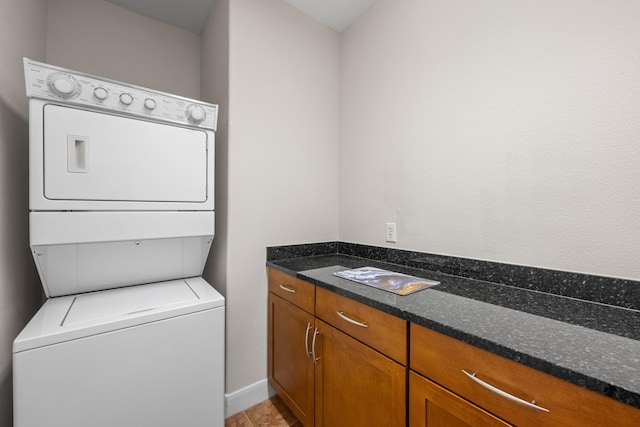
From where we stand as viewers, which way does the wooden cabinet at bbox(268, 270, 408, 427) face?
facing the viewer and to the left of the viewer

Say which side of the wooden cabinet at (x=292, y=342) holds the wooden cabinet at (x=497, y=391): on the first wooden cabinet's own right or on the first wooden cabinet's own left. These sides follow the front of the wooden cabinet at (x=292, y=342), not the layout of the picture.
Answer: on the first wooden cabinet's own left

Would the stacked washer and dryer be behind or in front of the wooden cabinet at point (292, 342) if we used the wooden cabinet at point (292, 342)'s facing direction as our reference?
in front

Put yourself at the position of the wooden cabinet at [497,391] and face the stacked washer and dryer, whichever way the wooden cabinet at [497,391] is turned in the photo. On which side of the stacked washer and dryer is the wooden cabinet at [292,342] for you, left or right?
right

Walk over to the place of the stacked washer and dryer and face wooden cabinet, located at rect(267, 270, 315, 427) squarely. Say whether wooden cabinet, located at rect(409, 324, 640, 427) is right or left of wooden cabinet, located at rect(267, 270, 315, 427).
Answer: right

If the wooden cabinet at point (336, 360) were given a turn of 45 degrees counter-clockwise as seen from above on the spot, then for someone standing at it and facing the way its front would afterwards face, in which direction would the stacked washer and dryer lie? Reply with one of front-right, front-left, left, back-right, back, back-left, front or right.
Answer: right

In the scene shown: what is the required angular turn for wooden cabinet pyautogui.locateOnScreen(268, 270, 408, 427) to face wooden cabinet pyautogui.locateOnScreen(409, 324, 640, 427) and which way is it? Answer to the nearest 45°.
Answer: approximately 90° to its left
